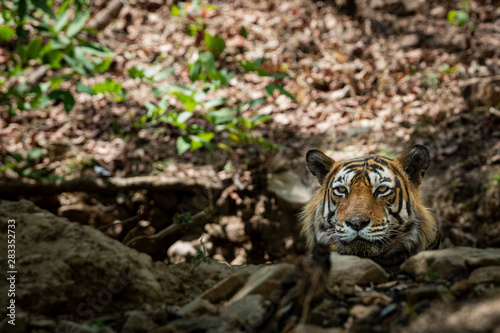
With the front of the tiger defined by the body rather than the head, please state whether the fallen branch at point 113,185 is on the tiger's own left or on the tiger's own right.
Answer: on the tiger's own right

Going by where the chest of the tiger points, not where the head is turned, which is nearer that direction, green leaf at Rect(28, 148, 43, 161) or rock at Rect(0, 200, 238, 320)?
the rock

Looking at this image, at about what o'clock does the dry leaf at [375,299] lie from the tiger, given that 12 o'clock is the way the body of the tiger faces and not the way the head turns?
The dry leaf is roughly at 12 o'clock from the tiger.

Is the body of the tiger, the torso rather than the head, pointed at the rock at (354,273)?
yes

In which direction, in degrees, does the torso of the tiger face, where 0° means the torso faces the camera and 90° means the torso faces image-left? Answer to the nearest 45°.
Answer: approximately 0°

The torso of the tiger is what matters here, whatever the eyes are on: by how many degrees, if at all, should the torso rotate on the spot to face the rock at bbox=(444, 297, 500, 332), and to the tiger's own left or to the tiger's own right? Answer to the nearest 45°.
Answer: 0° — it already faces it

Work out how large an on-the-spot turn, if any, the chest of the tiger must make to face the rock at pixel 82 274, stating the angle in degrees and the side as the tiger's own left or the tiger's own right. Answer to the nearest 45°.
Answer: approximately 45° to the tiger's own right
